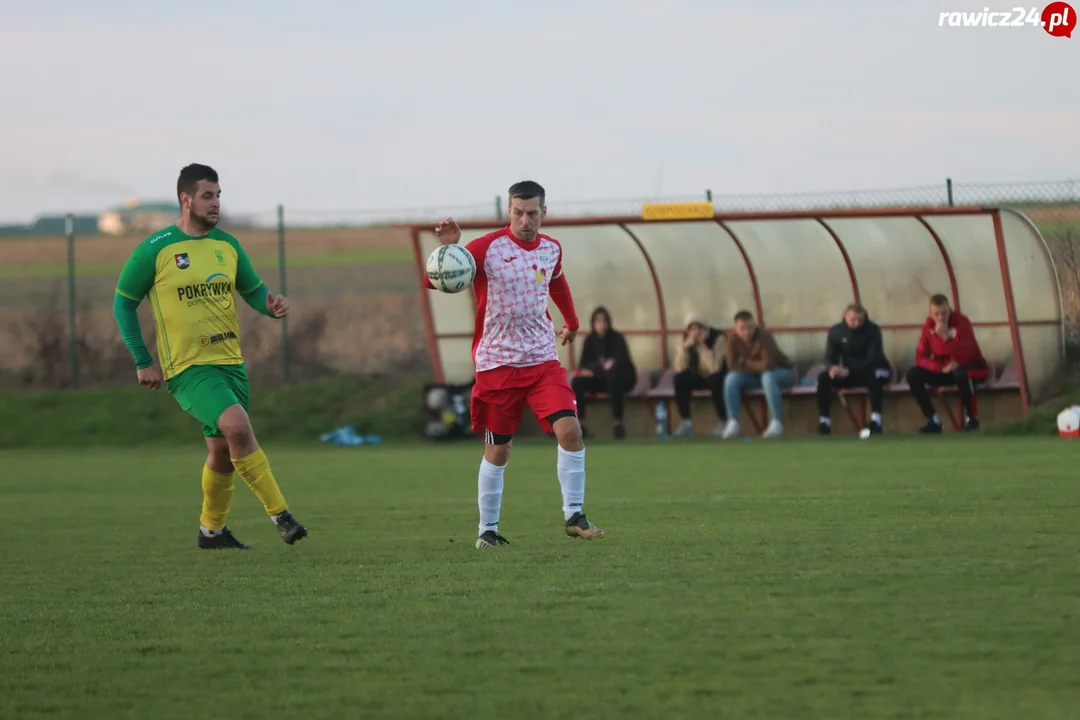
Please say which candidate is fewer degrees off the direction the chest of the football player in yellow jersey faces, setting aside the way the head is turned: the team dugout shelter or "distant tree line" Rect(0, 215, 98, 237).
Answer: the team dugout shelter

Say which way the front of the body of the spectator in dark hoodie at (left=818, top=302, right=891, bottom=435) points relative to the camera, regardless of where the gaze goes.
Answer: toward the camera

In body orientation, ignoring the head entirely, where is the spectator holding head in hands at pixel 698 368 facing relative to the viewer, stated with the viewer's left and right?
facing the viewer

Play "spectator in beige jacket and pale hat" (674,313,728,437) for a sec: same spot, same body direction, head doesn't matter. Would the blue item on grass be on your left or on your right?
on your right

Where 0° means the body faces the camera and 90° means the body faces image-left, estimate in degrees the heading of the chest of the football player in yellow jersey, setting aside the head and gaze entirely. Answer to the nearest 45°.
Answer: approximately 315°

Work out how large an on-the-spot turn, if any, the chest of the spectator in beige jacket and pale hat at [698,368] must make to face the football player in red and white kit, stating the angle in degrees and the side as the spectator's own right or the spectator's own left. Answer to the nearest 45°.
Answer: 0° — they already face them

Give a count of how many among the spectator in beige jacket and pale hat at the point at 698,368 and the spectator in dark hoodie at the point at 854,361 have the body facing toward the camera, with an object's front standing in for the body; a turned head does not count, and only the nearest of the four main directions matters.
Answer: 2
